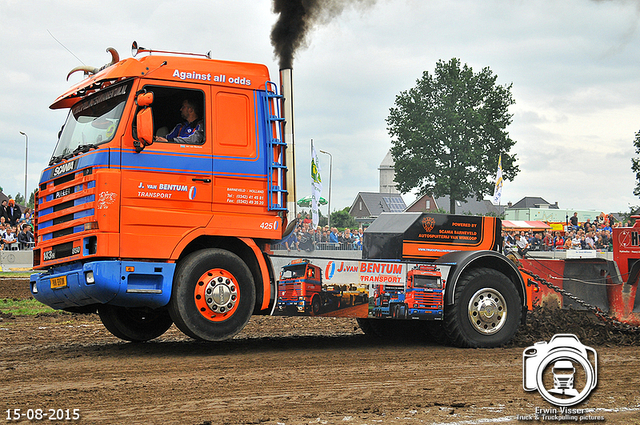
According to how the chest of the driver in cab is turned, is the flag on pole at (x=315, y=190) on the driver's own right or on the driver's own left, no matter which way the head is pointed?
on the driver's own right

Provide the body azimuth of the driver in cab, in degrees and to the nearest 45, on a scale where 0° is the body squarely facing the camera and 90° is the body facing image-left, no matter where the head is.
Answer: approximately 90°
